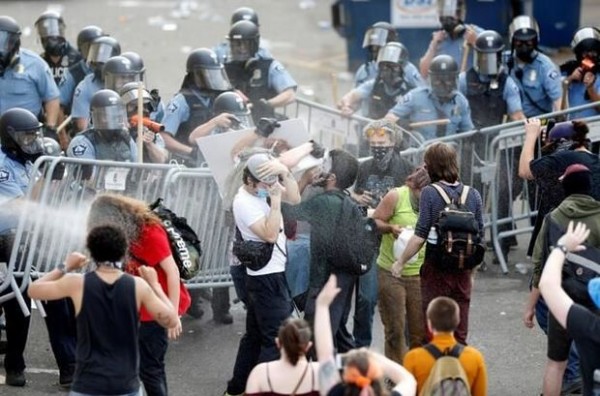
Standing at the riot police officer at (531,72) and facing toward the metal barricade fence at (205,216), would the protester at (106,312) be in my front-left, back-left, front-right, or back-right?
front-left

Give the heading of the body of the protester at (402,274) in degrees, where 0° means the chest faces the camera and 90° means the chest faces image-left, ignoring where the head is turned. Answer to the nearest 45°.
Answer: approximately 315°

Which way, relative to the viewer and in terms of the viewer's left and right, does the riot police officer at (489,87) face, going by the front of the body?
facing the viewer

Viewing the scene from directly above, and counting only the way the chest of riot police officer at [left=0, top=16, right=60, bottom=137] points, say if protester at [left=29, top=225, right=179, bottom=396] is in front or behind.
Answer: in front

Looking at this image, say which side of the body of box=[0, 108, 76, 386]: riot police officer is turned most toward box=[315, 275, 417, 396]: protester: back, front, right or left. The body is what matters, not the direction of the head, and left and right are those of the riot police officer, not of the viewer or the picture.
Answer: front

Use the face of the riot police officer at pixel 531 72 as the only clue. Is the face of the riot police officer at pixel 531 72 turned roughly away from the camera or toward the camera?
toward the camera

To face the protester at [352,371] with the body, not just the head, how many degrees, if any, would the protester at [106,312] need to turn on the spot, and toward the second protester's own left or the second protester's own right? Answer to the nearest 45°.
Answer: approximately 135° to the second protester's own right

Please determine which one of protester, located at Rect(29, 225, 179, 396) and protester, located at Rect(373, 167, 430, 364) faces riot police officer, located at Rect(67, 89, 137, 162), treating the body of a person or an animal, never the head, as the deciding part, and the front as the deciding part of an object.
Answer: protester, located at Rect(29, 225, 179, 396)

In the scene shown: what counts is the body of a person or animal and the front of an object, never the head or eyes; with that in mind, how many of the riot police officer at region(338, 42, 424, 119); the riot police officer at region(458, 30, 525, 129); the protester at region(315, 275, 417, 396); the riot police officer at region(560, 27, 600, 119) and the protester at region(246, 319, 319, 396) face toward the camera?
3

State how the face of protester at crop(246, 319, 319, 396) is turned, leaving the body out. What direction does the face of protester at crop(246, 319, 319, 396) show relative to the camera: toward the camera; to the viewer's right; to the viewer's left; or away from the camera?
away from the camera

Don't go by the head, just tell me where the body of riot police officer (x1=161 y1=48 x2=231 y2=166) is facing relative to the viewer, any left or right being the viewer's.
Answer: facing the viewer and to the right of the viewer

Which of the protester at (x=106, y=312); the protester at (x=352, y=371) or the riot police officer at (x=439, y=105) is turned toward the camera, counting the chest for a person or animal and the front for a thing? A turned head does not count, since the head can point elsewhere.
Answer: the riot police officer

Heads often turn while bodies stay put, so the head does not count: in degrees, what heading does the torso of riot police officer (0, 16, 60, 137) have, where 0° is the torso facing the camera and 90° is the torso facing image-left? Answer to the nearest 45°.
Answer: approximately 0°

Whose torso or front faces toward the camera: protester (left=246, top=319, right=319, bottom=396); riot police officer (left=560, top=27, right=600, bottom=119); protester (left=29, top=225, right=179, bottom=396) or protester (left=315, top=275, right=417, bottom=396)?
the riot police officer

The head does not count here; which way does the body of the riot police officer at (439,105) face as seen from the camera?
toward the camera

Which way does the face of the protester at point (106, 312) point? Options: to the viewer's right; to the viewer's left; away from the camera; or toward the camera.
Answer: away from the camera

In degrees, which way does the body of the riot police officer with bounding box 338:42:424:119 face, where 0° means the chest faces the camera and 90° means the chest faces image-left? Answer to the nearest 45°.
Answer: approximately 0°

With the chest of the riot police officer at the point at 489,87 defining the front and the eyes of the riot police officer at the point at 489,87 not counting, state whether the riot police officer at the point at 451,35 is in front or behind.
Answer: behind
